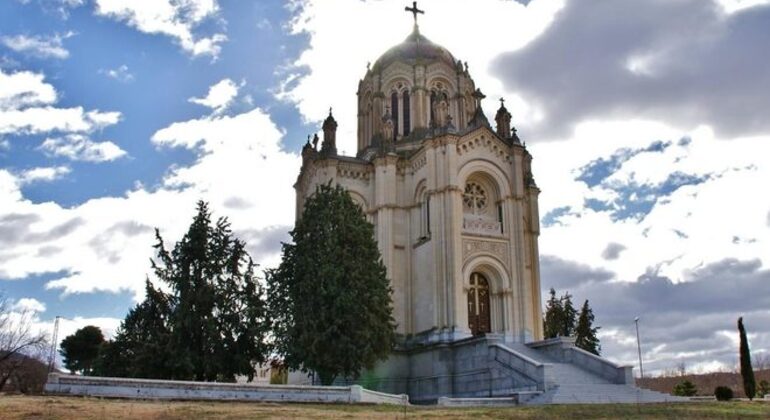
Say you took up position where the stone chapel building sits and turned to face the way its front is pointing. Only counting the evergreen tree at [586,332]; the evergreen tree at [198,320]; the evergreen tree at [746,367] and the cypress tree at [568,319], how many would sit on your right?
1

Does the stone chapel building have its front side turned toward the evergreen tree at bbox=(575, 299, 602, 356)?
no

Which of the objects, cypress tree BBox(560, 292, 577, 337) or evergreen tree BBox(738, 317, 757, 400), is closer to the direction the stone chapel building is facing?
the evergreen tree

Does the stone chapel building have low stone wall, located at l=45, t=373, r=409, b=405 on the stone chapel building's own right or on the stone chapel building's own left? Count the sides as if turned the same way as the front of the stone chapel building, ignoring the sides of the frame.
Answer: on the stone chapel building's own right

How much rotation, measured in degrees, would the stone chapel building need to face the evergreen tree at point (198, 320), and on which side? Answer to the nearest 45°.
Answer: approximately 90° to its right

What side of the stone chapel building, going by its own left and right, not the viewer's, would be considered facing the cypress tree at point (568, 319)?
left

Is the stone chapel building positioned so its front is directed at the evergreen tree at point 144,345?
no

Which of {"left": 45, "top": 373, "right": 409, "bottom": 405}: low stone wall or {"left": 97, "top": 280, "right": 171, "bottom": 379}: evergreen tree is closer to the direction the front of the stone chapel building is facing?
the low stone wall

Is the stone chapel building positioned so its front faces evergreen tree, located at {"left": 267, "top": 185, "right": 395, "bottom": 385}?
no

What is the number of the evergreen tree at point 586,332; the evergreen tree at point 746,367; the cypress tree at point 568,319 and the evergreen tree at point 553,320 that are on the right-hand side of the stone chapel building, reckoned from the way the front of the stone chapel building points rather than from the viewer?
0

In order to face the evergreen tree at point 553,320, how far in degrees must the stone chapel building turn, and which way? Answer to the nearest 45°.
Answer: approximately 90° to its left

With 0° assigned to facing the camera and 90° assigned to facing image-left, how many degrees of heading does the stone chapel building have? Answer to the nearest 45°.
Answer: approximately 315°

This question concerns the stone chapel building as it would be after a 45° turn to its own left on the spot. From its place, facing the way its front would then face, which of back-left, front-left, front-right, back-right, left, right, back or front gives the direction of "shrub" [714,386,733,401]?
front
